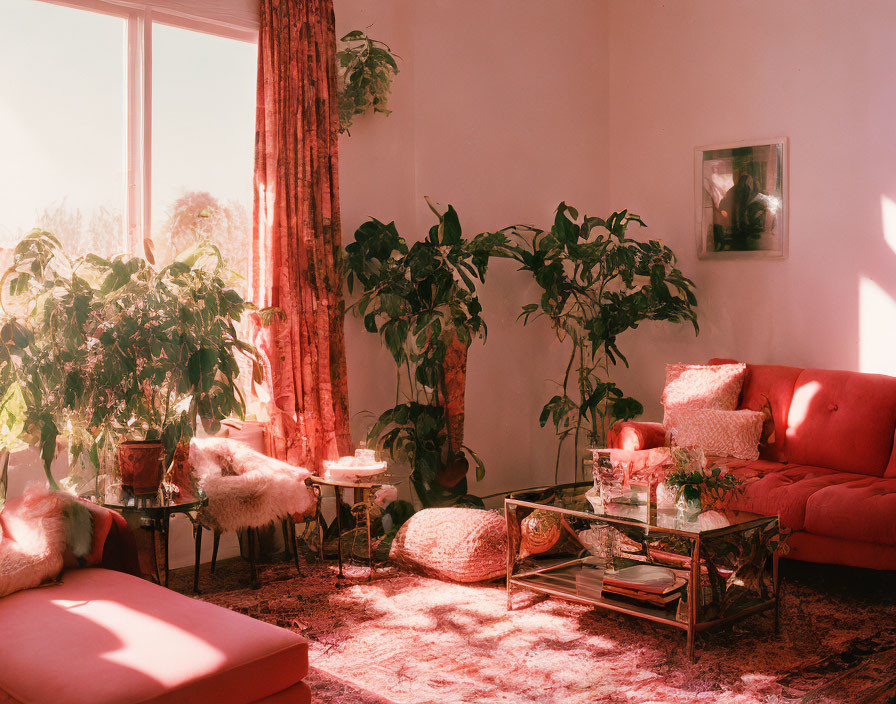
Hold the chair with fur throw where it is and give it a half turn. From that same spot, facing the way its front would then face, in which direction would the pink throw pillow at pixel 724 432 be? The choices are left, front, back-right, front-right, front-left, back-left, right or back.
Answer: back-right

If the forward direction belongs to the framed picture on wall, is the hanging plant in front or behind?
in front

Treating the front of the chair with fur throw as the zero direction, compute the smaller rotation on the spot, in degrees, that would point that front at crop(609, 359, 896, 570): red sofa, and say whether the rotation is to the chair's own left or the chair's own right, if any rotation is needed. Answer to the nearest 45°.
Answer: approximately 45° to the chair's own left

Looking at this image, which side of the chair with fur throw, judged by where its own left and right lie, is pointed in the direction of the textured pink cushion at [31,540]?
right

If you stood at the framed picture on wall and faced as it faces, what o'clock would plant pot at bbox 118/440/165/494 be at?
The plant pot is roughly at 12 o'clock from the framed picture on wall.

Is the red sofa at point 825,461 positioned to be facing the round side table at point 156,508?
yes

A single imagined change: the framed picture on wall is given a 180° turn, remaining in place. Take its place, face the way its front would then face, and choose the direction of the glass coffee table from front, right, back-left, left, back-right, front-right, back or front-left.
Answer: back-right
